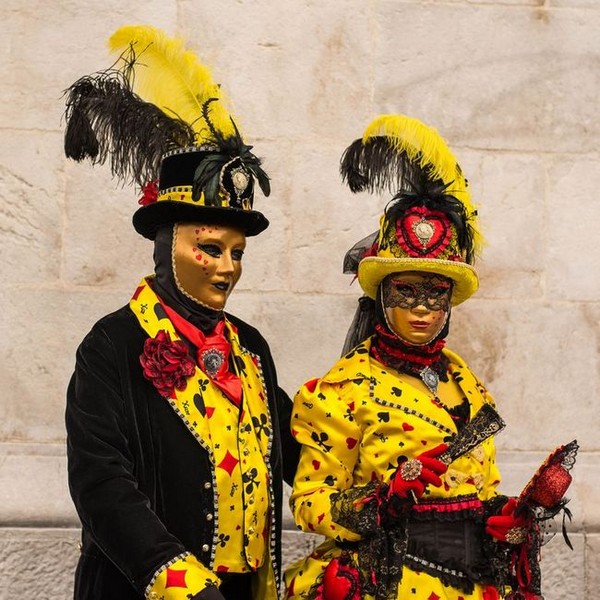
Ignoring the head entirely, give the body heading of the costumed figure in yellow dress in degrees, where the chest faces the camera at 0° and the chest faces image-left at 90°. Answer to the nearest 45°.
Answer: approximately 315°

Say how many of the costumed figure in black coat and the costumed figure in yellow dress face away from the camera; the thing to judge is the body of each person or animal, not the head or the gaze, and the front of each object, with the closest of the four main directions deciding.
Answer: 0

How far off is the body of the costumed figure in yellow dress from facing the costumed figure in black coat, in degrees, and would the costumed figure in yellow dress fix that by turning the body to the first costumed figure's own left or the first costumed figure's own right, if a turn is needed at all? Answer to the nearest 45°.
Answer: approximately 135° to the first costumed figure's own right

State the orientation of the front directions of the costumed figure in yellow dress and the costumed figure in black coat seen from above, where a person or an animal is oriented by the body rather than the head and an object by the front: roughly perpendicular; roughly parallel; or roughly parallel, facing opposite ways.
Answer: roughly parallel

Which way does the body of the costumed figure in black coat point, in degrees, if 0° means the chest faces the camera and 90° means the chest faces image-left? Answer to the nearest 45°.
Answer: approximately 315°
